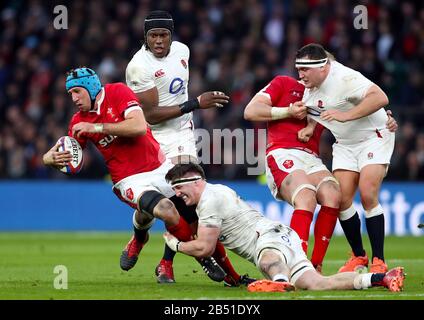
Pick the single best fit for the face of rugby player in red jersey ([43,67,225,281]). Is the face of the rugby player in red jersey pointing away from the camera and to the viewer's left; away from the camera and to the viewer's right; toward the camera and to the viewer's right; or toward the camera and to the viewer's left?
toward the camera and to the viewer's left

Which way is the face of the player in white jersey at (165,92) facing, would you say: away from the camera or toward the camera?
toward the camera

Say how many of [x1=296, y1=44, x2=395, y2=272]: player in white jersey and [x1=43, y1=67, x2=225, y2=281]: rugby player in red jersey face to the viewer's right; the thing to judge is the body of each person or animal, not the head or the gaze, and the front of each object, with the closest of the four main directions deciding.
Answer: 0

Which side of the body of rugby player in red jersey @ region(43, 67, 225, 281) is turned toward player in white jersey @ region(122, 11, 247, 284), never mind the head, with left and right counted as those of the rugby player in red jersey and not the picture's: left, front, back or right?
back

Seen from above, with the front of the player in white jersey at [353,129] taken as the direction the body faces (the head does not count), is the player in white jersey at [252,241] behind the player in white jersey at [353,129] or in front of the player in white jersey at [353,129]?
in front

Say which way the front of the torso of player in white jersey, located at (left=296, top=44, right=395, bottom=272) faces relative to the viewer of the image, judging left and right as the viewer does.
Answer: facing the viewer and to the left of the viewer

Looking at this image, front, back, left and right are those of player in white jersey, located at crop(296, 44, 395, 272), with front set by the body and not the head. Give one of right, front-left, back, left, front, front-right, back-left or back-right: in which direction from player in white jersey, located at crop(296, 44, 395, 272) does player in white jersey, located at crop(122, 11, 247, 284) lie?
front-right

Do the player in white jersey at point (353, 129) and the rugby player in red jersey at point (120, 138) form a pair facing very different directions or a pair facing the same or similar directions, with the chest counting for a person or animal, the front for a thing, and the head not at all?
same or similar directions

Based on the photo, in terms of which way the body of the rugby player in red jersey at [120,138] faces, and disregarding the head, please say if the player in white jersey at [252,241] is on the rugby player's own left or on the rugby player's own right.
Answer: on the rugby player's own left

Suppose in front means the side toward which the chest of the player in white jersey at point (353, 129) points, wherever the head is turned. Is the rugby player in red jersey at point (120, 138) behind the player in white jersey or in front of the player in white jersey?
in front

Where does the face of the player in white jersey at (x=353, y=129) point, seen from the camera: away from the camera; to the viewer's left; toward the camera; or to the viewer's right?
to the viewer's left

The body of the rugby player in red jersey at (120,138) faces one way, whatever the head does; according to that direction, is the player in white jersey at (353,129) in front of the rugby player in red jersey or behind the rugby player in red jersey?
behind
